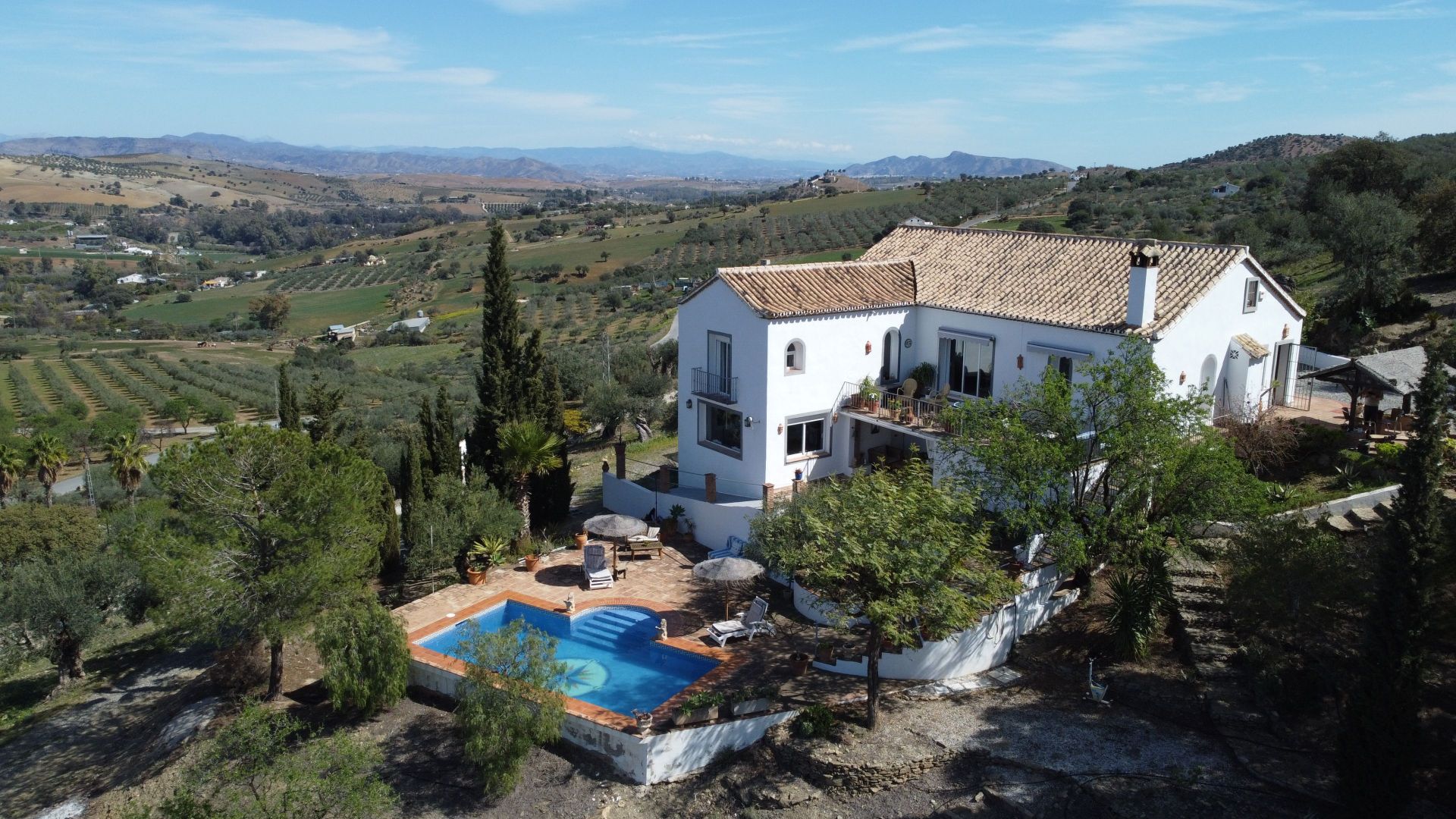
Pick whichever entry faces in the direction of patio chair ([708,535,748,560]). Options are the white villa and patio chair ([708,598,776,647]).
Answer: the white villa

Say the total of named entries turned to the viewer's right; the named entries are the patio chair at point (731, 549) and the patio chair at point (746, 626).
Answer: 0

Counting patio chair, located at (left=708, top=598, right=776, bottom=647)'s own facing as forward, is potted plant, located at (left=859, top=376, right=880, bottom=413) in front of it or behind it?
behind

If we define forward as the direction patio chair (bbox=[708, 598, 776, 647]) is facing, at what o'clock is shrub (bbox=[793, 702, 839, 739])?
The shrub is roughly at 10 o'clock from the patio chair.

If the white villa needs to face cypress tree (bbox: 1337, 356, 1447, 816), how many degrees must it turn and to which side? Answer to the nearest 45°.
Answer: approximately 90° to its left

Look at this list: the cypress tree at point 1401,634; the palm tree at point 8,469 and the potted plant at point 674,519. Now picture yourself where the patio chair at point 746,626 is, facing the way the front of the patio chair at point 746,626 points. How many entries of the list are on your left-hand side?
1

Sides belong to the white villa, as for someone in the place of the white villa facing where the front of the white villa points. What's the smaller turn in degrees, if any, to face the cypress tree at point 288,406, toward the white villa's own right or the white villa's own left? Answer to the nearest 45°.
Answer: approximately 45° to the white villa's own right

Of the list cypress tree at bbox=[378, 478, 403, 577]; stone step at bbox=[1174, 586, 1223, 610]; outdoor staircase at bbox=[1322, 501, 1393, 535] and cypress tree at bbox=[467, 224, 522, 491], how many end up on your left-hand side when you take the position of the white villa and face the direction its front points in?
2

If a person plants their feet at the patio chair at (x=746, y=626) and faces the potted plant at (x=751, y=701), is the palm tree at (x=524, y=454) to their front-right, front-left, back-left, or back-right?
back-right
